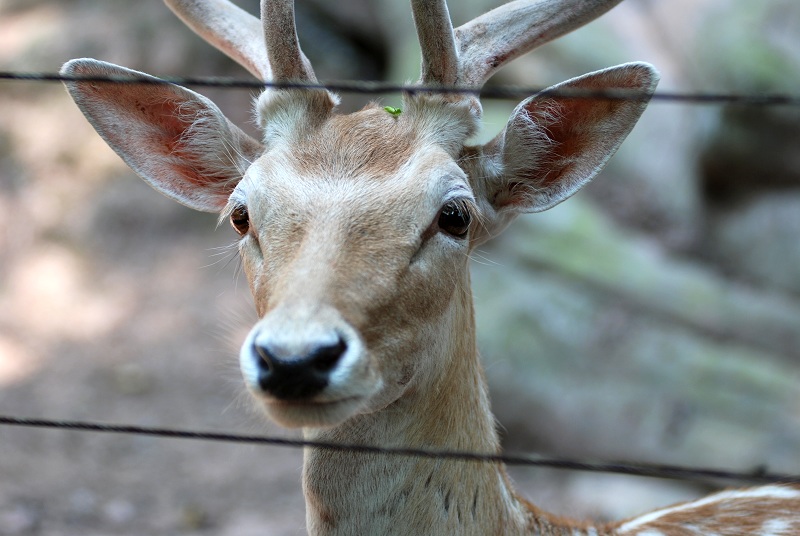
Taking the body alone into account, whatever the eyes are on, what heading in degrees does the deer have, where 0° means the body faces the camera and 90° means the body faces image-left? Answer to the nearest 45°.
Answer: approximately 45°
